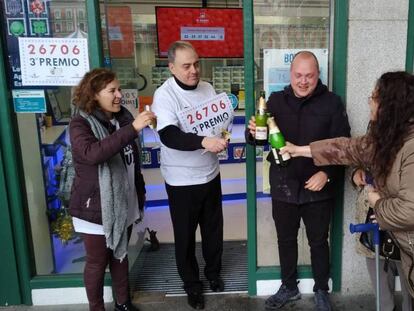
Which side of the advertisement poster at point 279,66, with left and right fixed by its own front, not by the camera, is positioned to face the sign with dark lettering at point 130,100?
right

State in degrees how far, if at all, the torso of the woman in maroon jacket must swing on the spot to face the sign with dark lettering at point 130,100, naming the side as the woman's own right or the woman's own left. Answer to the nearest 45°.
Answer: approximately 135° to the woman's own left

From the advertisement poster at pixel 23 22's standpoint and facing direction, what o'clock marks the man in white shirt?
The man in white shirt is roughly at 10 o'clock from the advertisement poster.

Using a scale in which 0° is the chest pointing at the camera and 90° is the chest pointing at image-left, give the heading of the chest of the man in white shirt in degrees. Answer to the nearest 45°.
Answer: approximately 315°

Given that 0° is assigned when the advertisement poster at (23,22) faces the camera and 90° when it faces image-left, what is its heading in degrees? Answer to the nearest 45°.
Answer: approximately 0°

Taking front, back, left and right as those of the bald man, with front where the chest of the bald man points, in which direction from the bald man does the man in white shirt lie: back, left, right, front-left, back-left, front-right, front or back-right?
right

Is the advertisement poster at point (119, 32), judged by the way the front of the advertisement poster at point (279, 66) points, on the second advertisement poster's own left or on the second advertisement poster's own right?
on the second advertisement poster's own right

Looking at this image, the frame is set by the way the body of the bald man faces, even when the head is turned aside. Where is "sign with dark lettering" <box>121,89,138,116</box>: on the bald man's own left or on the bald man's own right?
on the bald man's own right
